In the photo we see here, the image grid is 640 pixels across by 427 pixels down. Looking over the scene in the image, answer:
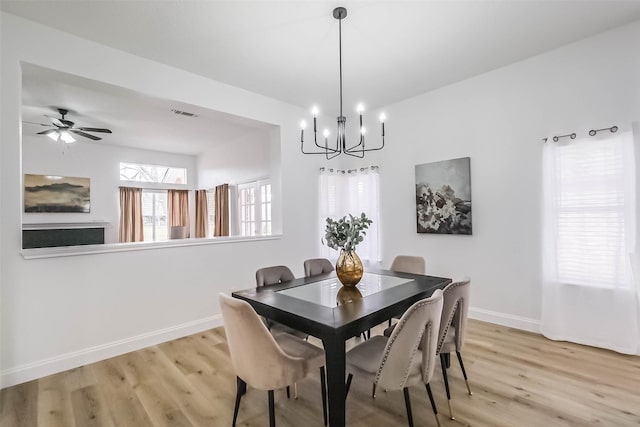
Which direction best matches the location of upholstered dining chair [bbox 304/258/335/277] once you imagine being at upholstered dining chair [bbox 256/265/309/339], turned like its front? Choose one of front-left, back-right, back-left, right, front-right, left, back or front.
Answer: left

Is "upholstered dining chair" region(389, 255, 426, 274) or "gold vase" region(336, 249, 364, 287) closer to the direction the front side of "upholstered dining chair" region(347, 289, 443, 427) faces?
the gold vase

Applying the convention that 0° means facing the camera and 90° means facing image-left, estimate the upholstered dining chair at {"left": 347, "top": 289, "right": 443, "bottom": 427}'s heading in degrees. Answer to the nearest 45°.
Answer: approximately 135°

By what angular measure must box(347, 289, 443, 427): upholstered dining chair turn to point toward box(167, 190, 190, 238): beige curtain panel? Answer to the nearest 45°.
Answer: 0° — it already faces it

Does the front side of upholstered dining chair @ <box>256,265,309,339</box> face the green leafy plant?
yes

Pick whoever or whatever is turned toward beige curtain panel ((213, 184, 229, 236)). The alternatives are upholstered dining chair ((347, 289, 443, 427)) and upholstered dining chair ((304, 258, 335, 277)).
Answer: upholstered dining chair ((347, 289, 443, 427))

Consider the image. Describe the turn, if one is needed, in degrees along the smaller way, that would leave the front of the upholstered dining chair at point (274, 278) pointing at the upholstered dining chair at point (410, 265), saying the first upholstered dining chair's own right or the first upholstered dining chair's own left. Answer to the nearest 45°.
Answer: approximately 45° to the first upholstered dining chair's own left

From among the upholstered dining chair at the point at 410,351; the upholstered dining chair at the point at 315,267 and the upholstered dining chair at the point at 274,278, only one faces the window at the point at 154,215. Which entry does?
the upholstered dining chair at the point at 410,351

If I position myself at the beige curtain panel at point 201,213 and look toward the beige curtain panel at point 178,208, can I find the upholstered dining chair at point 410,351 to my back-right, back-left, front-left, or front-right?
back-left

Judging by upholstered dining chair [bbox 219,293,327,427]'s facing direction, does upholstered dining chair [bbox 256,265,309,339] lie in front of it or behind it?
in front

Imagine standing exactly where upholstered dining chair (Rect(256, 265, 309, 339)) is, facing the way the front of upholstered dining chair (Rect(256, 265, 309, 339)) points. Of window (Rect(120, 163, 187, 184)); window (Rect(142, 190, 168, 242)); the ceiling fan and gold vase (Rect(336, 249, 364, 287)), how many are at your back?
3

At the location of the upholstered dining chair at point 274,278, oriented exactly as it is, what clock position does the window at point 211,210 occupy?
The window is roughly at 7 o'clock from the upholstered dining chair.

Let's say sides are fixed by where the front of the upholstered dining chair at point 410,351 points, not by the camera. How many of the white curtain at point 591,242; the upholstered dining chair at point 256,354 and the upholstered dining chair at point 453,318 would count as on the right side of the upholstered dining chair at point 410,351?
2

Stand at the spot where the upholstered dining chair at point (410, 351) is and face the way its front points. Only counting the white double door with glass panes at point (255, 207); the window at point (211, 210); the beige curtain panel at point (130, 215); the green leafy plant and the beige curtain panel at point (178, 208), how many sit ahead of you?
5

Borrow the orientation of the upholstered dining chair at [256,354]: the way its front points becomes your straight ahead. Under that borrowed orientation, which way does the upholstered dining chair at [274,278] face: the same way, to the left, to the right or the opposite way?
to the right

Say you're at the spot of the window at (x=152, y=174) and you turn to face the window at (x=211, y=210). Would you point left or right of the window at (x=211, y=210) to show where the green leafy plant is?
right
